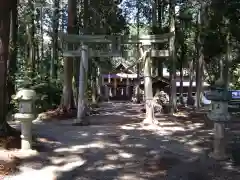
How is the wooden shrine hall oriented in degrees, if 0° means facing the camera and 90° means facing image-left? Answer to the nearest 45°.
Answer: approximately 0°

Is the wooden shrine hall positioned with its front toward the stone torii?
yes

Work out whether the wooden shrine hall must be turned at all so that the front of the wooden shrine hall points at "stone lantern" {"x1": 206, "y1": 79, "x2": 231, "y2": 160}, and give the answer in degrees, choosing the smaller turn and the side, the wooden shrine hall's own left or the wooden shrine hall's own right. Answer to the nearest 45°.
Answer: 0° — it already faces it

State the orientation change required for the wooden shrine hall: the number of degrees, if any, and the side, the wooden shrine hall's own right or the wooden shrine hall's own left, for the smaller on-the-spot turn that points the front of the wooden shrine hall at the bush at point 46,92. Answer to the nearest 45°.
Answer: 0° — it already faces it
